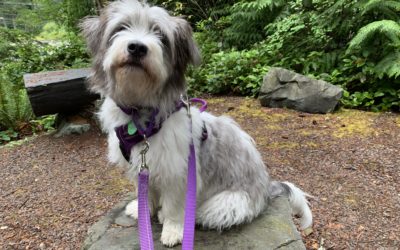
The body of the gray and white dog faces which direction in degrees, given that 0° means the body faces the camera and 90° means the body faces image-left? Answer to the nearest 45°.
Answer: approximately 45°

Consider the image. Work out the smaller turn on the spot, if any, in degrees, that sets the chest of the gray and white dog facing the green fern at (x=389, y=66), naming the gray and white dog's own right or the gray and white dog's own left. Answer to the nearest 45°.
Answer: approximately 180°

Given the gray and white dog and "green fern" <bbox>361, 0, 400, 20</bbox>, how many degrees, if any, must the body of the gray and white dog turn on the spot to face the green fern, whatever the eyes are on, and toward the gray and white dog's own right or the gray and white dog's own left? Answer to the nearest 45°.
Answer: approximately 180°

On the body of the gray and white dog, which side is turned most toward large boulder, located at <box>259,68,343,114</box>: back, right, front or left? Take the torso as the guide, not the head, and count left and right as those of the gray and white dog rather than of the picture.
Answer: back

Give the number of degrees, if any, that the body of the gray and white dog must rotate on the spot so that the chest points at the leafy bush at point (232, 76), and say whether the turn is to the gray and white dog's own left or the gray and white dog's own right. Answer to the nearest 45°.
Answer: approximately 135° to the gray and white dog's own right

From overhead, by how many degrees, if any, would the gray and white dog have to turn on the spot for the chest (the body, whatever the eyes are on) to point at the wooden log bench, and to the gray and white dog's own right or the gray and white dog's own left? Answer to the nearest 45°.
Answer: approximately 90° to the gray and white dog's own right
